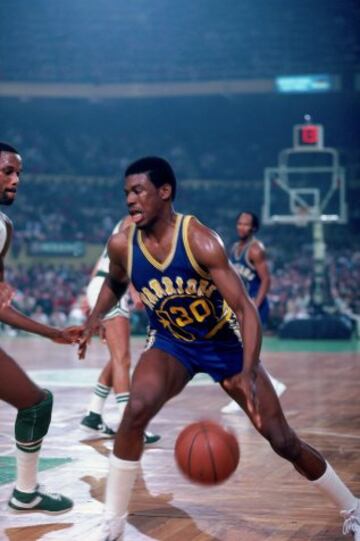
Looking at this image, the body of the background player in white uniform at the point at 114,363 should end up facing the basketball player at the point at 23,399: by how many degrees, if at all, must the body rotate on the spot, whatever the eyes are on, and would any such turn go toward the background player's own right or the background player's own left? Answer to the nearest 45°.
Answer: approximately 90° to the background player's own right

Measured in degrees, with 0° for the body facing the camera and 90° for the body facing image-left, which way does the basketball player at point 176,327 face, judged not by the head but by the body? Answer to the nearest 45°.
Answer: approximately 45°

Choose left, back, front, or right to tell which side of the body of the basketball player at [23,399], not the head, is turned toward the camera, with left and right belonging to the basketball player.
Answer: right

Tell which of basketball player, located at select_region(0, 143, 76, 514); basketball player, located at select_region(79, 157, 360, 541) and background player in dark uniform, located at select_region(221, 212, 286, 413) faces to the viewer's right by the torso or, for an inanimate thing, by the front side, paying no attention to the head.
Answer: basketball player, located at select_region(0, 143, 76, 514)

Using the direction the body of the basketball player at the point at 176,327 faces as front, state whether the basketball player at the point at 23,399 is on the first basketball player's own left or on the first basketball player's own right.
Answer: on the first basketball player's own right
